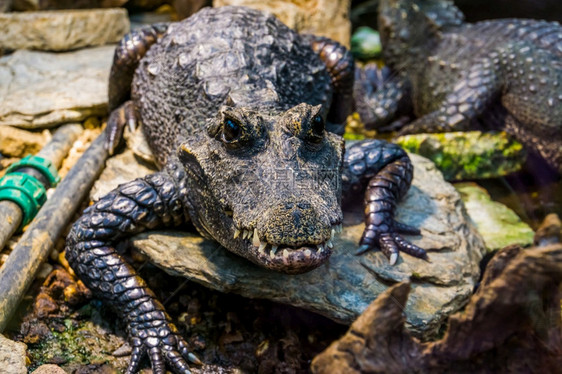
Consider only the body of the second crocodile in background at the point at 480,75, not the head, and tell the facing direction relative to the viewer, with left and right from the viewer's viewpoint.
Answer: facing to the left of the viewer

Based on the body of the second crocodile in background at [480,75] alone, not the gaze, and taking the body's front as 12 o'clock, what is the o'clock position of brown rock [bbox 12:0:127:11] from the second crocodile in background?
The brown rock is roughly at 12 o'clock from the second crocodile in background.

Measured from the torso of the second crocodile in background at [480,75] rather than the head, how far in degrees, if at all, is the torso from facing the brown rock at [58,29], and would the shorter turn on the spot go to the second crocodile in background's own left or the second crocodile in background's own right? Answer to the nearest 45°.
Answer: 0° — it already faces it

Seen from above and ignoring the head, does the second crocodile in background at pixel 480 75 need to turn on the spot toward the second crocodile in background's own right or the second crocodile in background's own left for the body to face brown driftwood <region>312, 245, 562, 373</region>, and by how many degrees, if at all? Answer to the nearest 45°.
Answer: approximately 90° to the second crocodile in background's own left

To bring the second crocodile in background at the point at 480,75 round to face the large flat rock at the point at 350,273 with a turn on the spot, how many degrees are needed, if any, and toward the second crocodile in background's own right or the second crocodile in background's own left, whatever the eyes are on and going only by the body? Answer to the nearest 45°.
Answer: approximately 90° to the second crocodile in background's own left
